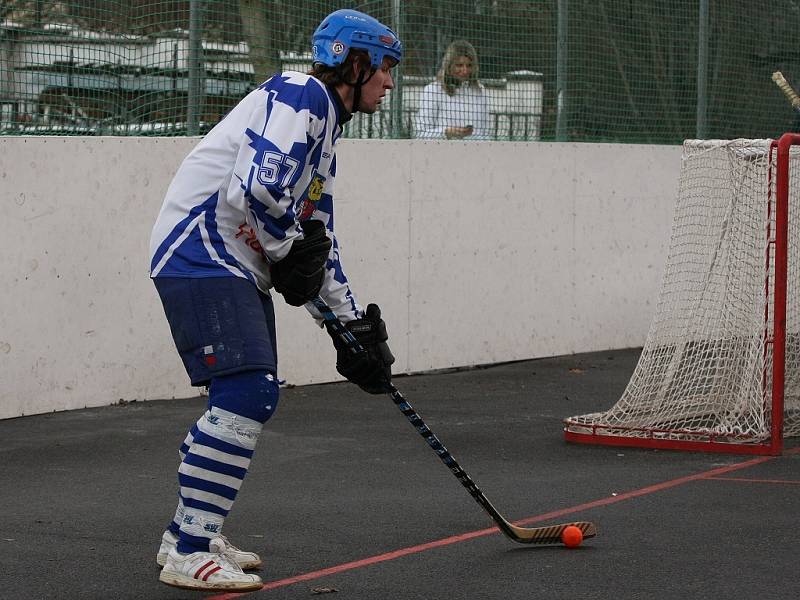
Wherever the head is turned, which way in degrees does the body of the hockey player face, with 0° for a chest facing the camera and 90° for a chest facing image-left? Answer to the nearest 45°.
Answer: approximately 270°

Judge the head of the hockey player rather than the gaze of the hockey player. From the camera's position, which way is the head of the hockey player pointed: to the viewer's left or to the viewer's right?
to the viewer's right

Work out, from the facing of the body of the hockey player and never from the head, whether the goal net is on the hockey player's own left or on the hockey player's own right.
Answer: on the hockey player's own left

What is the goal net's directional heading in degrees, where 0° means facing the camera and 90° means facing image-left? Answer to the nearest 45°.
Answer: approximately 270°

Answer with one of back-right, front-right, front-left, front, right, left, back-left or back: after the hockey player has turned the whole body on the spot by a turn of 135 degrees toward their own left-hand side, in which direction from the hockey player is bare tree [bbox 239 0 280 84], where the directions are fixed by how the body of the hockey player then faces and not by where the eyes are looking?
front-right

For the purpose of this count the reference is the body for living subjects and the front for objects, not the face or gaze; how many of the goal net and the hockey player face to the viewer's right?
2

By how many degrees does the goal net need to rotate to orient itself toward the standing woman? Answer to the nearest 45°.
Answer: approximately 135° to its left

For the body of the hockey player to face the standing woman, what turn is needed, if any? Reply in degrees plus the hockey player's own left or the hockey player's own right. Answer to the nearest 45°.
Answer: approximately 90° to the hockey player's own left
